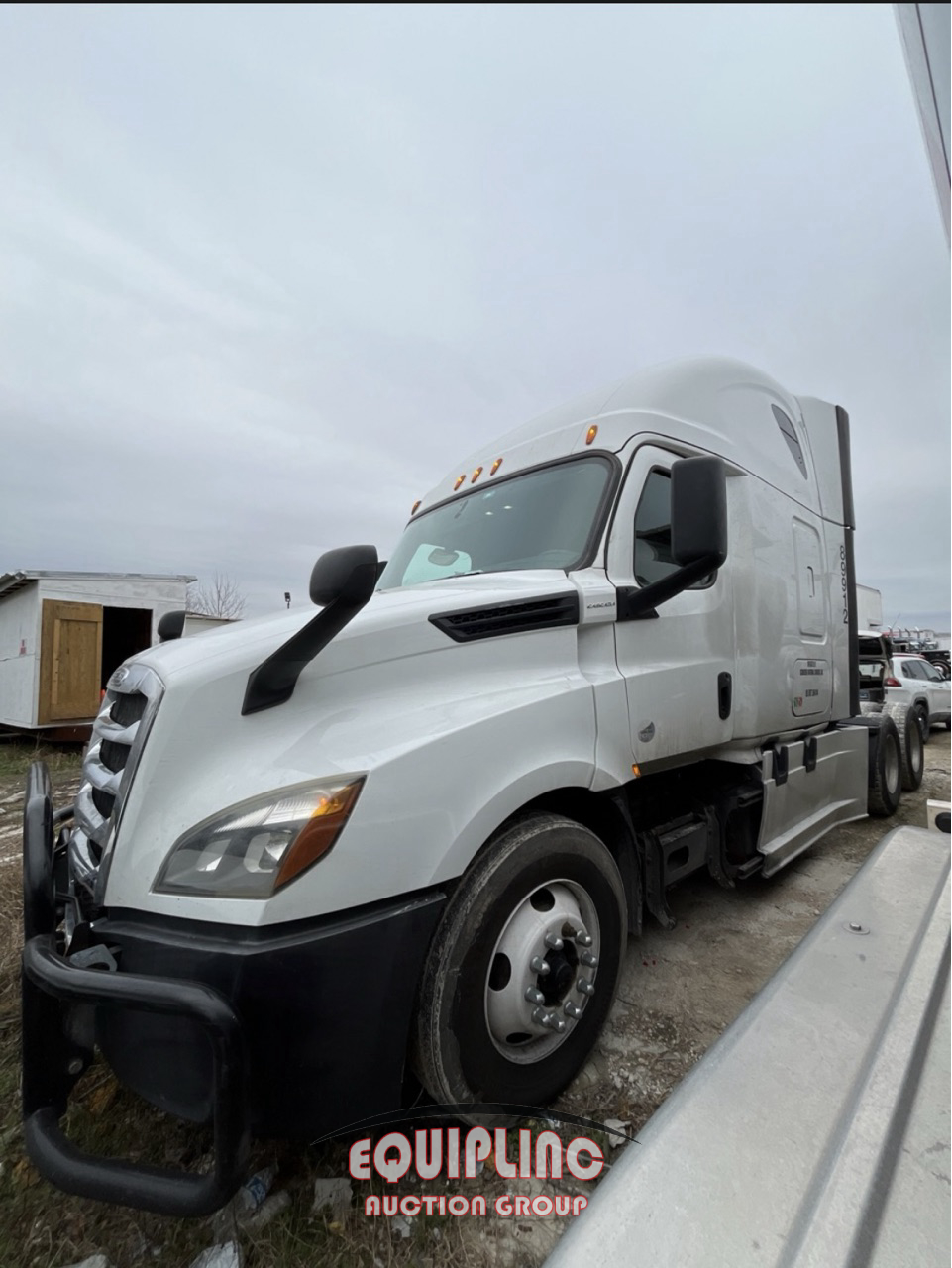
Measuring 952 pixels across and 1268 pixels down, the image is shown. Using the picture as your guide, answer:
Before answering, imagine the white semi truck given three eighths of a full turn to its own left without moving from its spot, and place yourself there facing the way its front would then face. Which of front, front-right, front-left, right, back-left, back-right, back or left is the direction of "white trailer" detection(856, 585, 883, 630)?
front-left

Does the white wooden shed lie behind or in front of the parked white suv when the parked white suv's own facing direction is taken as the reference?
behind

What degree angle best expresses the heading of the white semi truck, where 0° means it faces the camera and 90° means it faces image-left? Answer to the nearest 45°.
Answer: approximately 45°

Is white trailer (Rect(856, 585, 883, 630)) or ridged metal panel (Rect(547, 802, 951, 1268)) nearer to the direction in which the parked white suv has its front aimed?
the white trailer

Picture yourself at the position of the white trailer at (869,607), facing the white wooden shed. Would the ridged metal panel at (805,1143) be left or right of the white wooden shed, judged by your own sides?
left

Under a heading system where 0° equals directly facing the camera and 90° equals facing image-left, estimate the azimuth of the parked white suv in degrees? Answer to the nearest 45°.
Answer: approximately 225°

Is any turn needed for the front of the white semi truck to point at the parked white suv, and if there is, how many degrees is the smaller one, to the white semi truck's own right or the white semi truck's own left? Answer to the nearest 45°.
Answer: approximately 180°

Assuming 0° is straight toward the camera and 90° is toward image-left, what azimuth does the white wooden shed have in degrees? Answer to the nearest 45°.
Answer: approximately 315°

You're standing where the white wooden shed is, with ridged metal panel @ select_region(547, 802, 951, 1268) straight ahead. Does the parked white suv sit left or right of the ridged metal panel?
left
